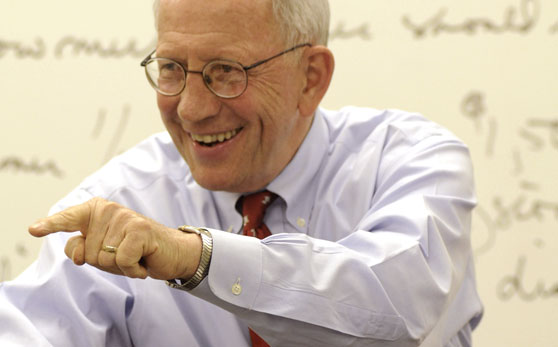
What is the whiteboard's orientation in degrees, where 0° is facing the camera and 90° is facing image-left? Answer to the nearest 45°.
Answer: approximately 0°
